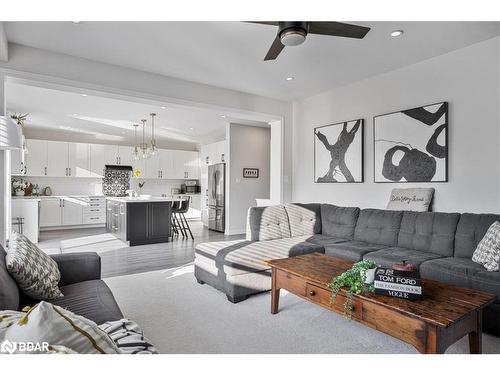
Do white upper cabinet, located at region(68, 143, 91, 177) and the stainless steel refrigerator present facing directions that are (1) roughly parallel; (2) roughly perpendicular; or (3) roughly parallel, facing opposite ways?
roughly perpendicular

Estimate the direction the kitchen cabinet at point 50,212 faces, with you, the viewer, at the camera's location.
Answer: facing the viewer

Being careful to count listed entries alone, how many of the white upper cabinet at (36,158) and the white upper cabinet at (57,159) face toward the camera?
2

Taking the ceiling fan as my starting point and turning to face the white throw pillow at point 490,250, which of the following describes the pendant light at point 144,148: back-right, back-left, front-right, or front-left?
back-left

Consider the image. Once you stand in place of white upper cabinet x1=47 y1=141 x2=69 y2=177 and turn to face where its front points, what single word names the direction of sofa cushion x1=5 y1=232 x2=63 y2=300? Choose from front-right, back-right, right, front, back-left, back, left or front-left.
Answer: front

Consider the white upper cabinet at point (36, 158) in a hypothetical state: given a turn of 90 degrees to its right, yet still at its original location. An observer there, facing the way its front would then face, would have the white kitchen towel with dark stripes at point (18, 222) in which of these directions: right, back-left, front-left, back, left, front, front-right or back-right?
left

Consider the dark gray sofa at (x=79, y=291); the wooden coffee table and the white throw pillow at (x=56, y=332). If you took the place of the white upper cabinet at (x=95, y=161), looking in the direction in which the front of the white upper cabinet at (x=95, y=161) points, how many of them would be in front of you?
3

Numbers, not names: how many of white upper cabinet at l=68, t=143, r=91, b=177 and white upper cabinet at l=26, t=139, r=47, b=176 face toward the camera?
2

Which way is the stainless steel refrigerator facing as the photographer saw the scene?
facing the viewer and to the left of the viewer

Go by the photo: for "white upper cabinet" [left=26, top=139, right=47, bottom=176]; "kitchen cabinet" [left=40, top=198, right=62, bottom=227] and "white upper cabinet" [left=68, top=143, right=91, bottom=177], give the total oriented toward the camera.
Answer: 3

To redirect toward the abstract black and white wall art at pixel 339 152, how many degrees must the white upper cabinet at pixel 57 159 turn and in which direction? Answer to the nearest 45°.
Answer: approximately 45° to its left

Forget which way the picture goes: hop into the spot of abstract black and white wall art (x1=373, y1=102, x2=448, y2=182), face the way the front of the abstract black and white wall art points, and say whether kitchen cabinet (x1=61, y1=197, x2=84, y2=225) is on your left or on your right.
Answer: on your right

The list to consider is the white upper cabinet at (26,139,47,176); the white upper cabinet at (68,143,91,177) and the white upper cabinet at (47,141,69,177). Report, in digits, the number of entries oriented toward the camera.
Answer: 3

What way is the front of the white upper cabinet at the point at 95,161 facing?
toward the camera
